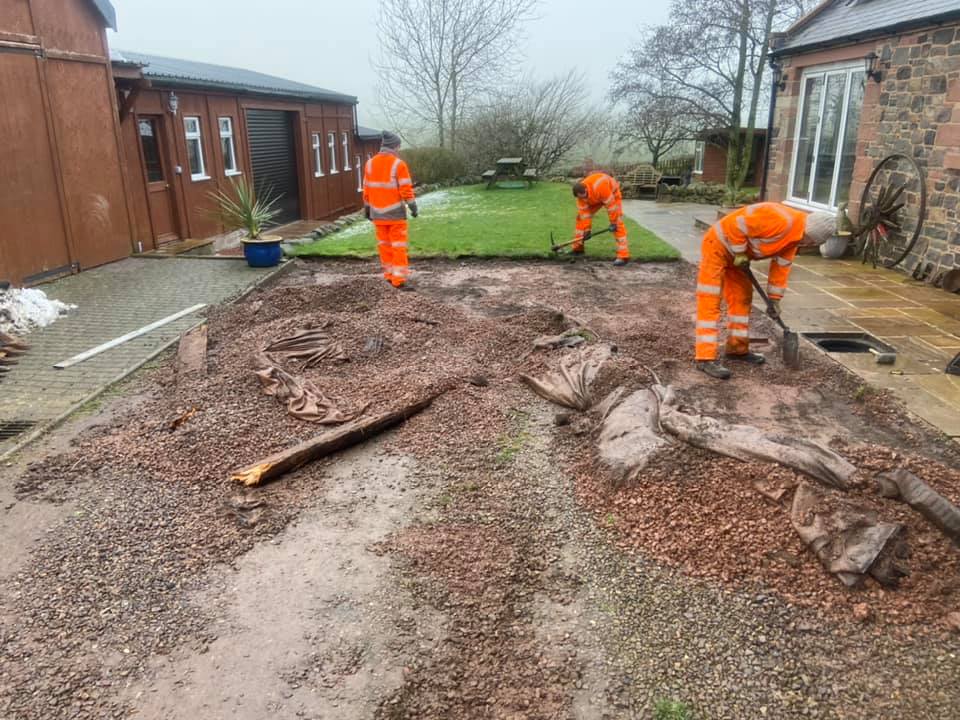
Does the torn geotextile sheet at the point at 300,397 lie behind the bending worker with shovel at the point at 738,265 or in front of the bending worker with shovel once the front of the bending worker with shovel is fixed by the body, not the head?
behind

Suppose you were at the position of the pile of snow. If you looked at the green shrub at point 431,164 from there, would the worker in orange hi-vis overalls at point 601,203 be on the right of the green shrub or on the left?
right

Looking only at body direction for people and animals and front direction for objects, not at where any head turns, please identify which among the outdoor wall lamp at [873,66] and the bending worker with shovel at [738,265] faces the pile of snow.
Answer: the outdoor wall lamp

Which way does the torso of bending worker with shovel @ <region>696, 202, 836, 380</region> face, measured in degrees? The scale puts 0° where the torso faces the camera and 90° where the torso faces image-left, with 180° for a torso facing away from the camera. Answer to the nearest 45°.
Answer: approximately 270°

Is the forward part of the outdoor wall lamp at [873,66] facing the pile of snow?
yes

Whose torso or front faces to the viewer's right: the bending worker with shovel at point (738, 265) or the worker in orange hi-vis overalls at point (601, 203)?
the bending worker with shovel

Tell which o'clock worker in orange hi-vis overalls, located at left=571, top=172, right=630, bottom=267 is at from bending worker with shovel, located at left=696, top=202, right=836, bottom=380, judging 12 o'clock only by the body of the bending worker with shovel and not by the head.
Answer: The worker in orange hi-vis overalls is roughly at 8 o'clock from the bending worker with shovel.

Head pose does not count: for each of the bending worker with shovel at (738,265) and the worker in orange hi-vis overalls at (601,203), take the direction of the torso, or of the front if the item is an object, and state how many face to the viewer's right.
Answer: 1
